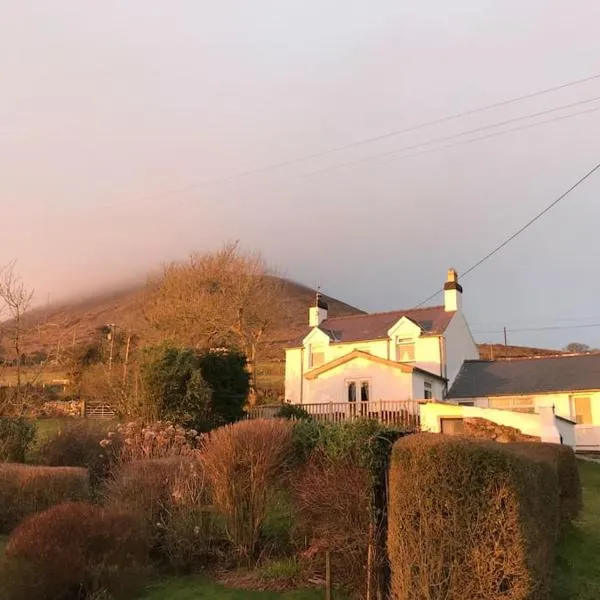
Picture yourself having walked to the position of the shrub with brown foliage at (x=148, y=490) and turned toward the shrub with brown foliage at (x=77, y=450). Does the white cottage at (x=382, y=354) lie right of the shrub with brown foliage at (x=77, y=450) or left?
right

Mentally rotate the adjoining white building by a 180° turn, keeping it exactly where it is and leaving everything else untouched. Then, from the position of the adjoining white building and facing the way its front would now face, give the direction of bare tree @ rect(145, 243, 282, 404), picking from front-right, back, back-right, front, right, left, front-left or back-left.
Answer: left

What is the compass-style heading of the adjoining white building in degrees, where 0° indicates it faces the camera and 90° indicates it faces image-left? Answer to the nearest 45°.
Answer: approximately 0°

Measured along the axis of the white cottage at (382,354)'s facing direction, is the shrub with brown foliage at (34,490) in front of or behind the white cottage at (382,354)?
in front

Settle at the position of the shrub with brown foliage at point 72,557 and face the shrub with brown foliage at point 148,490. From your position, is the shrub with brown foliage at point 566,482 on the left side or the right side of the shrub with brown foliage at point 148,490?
right

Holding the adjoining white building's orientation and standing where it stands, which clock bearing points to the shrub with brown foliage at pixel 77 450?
The shrub with brown foliage is roughly at 1 o'clock from the adjoining white building.

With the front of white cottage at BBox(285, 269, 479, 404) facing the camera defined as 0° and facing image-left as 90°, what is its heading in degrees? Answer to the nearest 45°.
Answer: approximately 45°

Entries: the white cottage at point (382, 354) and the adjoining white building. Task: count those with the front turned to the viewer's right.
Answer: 0

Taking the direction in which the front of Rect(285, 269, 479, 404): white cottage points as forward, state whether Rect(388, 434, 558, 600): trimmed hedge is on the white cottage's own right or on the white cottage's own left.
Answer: on the white cottage's own left

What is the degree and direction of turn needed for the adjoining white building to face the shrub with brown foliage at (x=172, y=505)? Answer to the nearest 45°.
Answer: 0° — it already faces it

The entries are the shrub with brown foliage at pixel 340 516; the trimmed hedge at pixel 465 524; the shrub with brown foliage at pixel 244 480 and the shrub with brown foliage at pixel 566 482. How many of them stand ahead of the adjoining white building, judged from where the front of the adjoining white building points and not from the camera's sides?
4

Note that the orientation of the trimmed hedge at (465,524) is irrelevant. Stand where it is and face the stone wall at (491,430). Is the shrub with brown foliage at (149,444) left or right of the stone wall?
left

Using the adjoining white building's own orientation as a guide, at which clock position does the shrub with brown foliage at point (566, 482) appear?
The shrub with brown foliage is roughly at 12 o'clock from the adjoining white building.
